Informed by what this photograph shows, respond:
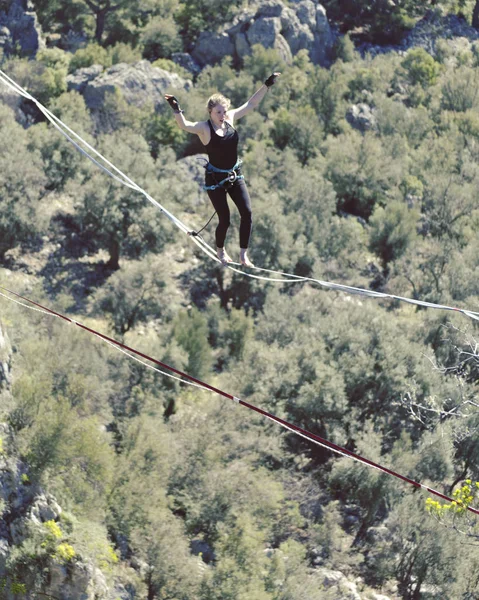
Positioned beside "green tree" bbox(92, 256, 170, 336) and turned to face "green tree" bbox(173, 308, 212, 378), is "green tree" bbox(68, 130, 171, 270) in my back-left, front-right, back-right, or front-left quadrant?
back-left

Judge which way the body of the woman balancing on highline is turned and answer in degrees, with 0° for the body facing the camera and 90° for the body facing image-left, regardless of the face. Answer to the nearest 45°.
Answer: approximately 315°

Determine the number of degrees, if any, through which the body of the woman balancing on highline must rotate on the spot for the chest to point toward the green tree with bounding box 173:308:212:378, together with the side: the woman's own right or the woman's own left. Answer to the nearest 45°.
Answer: approximately 135° to the woman's own left

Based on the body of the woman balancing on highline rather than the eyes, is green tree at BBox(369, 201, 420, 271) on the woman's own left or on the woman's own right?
on the woman's own left
